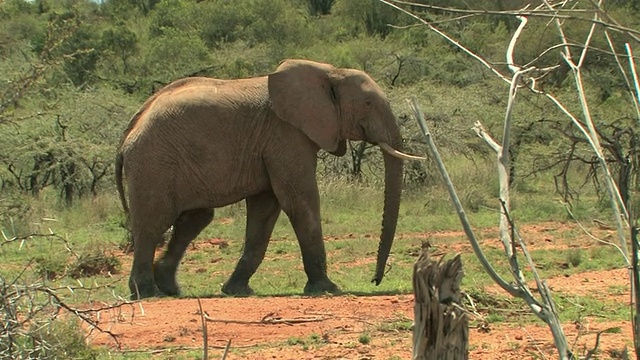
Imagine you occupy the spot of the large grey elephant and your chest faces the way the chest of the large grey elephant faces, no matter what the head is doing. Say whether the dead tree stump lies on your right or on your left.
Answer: on your right

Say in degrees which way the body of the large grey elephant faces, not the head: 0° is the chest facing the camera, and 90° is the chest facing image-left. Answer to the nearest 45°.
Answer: approximately 270°
